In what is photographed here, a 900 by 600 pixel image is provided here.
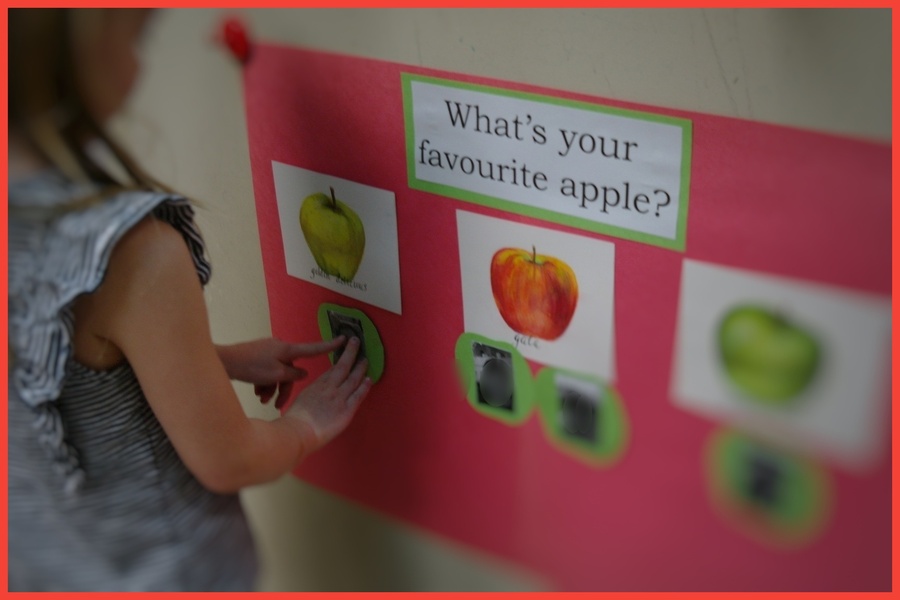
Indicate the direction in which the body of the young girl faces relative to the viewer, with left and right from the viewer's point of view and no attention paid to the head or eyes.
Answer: facing away from the viewer and to the right of the viewer

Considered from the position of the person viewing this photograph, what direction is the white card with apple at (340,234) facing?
facing the viewer and to the left of the viewer

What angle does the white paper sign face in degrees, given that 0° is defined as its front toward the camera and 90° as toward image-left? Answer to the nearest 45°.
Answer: approximately 45°

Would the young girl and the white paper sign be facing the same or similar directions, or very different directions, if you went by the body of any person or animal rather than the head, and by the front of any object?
very different directions

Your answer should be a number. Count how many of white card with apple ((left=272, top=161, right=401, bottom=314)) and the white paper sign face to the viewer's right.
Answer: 0
